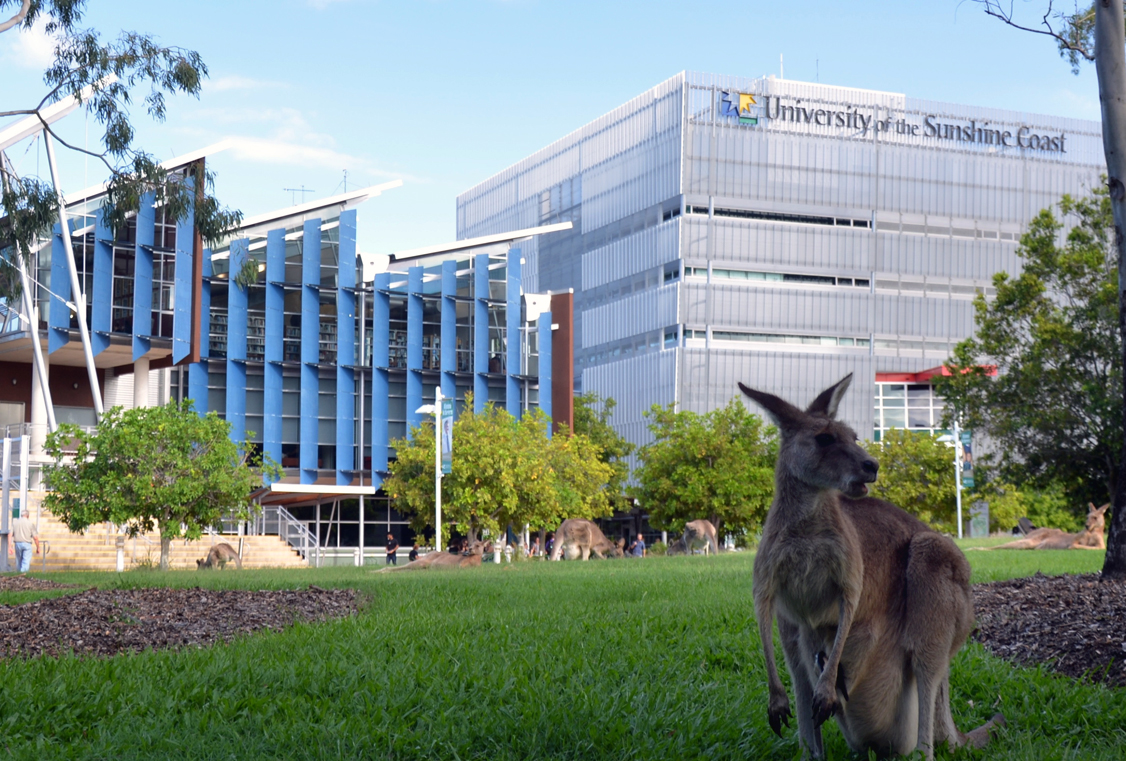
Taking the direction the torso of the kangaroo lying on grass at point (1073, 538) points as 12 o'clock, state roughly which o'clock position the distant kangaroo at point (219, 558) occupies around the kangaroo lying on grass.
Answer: The distant kangaroo is roughly at 5 o'clock from the kangaroo lying on grass.

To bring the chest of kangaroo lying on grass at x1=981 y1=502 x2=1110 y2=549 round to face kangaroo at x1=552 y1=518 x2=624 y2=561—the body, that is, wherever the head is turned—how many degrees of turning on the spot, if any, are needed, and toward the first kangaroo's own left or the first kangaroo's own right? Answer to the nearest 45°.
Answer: approximately 180°

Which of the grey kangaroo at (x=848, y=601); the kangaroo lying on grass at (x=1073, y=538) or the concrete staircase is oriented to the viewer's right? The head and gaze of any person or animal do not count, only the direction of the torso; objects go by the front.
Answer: the kangaroo lying on grass

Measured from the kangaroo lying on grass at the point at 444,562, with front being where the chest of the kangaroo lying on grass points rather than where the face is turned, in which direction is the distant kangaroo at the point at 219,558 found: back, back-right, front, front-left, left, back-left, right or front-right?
back-left

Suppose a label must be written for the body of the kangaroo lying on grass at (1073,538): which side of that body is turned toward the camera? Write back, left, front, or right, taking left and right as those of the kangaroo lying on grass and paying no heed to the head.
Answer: right

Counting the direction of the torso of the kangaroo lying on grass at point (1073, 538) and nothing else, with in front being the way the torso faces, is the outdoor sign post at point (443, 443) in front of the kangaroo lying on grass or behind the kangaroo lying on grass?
behind

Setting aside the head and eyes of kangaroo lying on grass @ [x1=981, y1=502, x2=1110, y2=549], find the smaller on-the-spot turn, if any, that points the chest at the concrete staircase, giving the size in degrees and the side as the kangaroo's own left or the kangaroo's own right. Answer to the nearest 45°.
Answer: approximately 180°

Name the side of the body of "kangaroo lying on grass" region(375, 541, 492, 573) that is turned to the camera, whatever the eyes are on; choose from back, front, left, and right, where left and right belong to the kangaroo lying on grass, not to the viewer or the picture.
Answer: right
